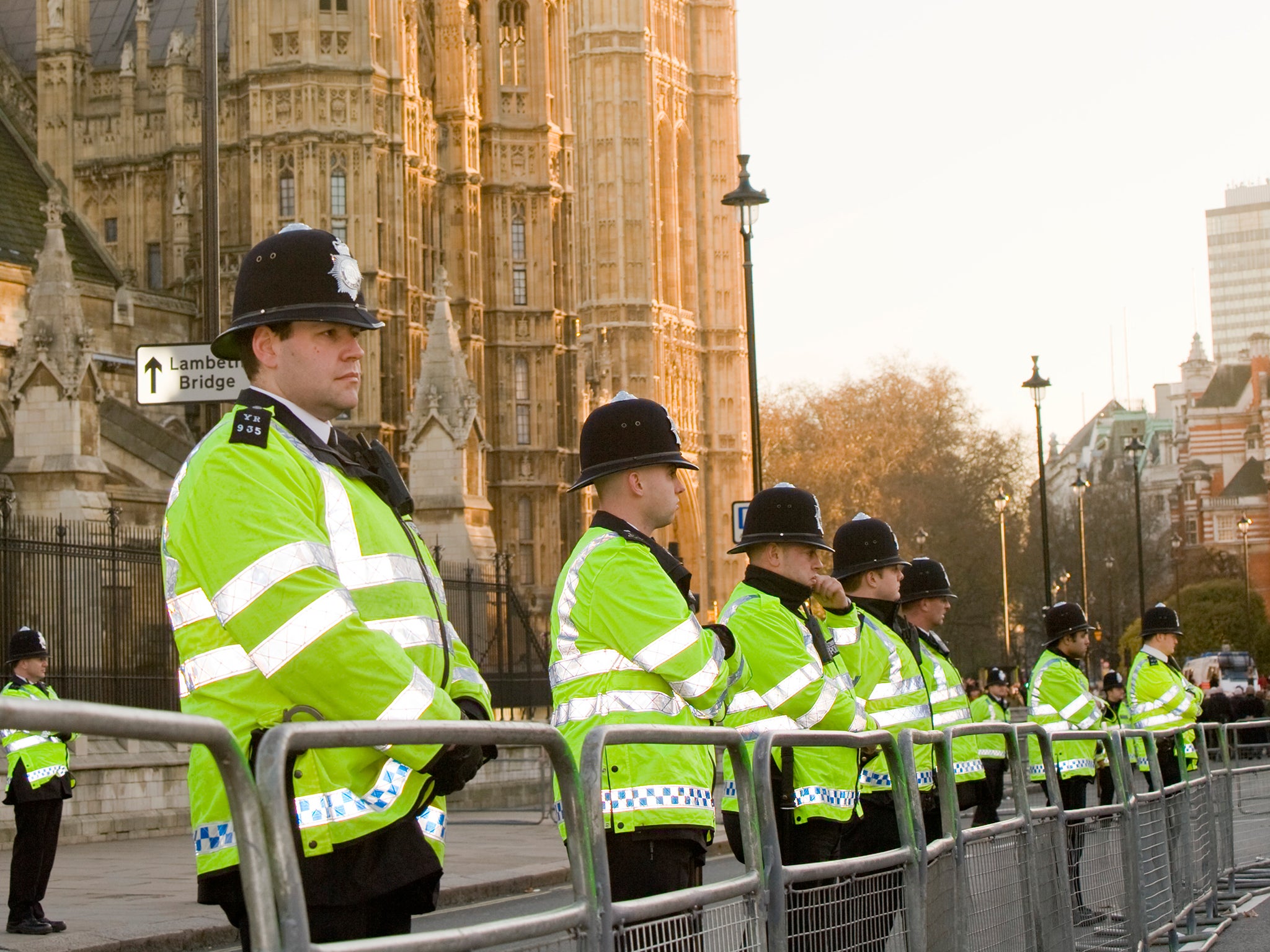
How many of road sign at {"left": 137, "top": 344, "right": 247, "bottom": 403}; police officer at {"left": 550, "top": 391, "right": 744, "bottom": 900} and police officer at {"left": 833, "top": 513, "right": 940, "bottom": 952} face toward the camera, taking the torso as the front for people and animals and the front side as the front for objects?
1

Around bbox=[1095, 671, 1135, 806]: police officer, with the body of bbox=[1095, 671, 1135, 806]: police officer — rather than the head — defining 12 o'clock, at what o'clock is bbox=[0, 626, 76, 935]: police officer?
bbox=[0, 626, 76, 935]: police officer is roughly at 3 o'clock from bbox=[1095, 671, 1135, 806]: police officer.

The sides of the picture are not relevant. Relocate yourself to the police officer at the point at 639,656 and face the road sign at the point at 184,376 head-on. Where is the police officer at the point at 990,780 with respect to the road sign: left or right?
right

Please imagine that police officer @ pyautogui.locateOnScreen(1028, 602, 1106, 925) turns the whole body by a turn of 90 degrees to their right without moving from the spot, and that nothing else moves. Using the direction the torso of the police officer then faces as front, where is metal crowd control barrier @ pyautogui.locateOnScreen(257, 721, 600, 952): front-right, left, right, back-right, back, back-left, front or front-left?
front

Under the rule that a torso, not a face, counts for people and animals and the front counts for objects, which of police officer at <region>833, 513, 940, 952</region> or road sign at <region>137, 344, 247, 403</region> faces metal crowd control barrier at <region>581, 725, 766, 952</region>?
the road sign

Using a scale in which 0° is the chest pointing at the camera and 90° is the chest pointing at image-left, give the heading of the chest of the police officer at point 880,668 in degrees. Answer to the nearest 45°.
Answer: approximately 270°

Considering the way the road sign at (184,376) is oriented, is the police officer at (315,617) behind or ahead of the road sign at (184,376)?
ahead

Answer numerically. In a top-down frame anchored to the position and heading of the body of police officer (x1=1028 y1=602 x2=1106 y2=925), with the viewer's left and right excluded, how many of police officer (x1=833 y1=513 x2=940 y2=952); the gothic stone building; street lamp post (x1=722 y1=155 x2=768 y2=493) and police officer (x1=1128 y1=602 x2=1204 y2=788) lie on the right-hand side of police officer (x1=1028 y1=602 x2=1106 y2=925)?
1

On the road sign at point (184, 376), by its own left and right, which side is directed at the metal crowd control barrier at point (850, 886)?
front
